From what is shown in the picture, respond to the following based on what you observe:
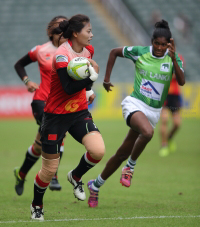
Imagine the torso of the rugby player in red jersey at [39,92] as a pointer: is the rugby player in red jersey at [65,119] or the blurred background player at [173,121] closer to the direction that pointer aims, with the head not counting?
the rugby player in red jersey

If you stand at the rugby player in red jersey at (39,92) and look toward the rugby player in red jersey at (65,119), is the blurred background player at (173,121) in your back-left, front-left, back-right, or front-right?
back-left

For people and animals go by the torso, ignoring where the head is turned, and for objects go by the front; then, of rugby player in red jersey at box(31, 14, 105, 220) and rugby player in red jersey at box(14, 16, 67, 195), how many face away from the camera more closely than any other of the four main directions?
0

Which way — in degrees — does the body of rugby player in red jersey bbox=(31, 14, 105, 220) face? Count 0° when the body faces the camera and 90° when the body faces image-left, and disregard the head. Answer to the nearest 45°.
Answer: approximately 315°

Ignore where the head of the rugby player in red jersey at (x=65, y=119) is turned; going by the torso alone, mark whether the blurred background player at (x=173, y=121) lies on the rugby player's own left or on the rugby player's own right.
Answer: on the rugby player's own left

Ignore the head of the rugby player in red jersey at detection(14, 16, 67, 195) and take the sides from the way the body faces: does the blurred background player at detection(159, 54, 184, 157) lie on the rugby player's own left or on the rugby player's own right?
on the rugby player's own left

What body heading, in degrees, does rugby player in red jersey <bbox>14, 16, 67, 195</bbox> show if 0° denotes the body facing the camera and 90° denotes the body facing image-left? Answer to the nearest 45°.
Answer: approximately 315°
